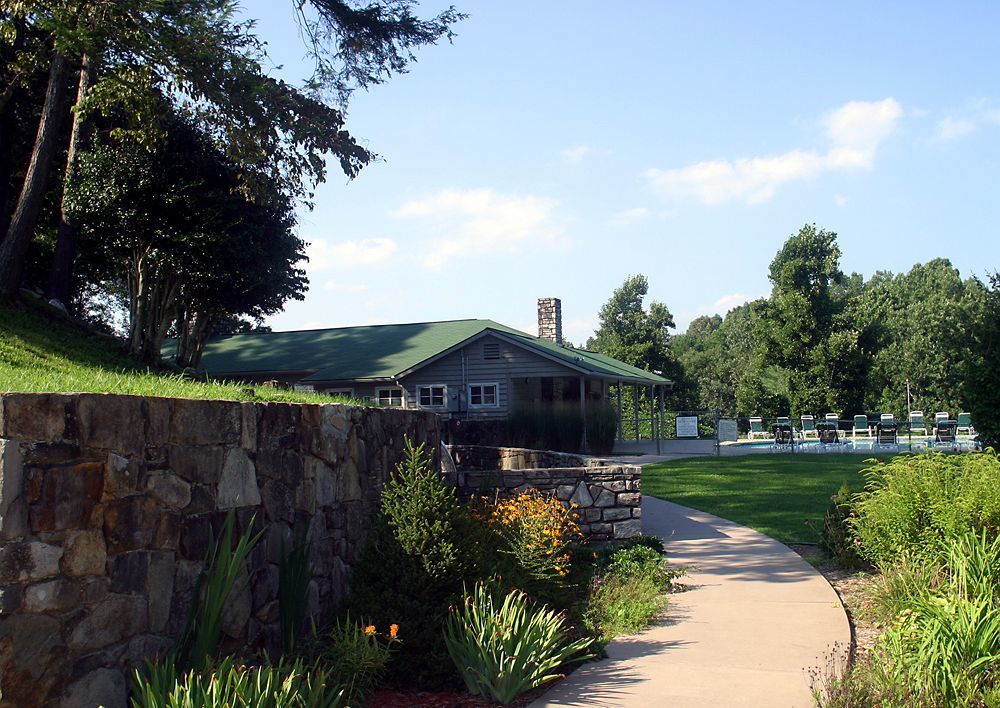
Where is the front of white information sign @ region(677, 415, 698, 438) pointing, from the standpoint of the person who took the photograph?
facing the viewer

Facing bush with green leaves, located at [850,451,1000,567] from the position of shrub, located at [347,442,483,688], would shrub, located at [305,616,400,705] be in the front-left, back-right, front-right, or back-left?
back-right

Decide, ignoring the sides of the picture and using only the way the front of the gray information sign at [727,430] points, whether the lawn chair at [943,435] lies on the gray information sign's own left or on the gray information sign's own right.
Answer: on the gray information sign's own left

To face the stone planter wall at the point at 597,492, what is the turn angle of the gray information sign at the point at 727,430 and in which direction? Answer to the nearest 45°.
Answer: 0° — it already faces it

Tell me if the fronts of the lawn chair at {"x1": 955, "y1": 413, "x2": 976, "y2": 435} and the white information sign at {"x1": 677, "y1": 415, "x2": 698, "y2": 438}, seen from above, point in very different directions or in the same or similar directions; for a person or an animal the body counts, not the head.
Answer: same or similar directions

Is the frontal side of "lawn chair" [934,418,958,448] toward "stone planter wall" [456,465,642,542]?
no

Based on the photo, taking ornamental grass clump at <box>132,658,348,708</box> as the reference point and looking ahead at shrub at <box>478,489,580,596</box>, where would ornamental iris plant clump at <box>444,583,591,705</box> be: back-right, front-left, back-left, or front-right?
front-right

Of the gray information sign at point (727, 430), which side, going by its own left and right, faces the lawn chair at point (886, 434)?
left

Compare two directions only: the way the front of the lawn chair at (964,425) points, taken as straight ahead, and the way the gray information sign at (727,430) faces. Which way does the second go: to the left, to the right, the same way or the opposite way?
the same way
